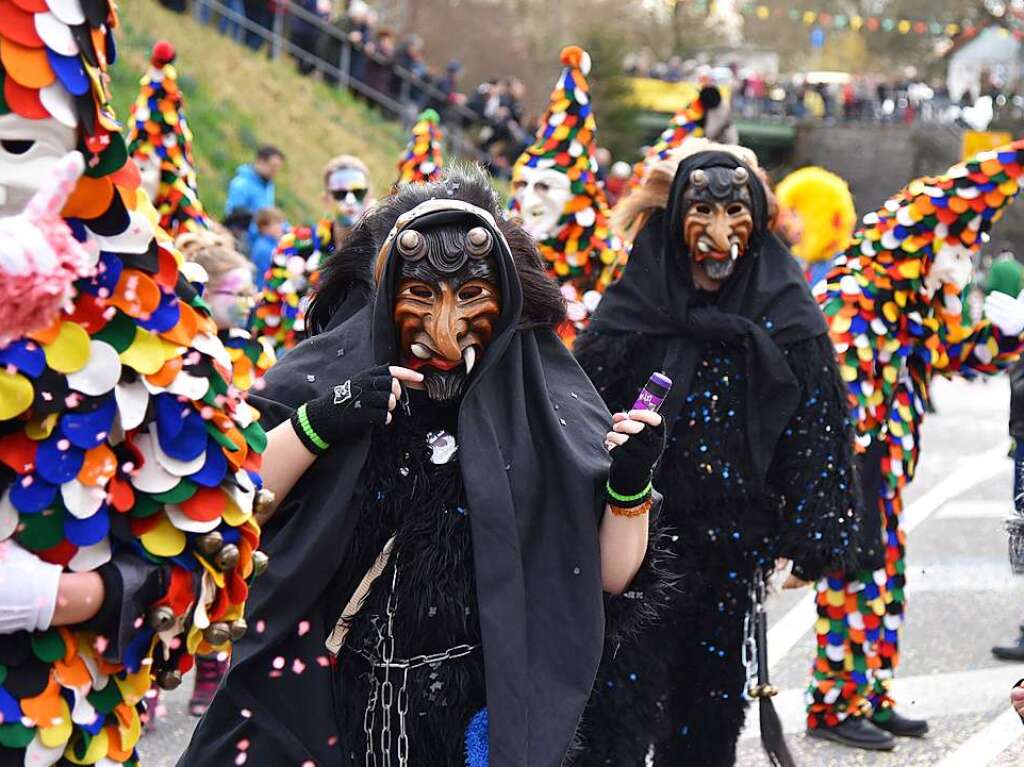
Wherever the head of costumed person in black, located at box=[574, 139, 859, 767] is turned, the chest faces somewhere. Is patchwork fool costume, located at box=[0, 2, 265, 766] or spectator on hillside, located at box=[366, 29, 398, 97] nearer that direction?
the patchwork fool costume

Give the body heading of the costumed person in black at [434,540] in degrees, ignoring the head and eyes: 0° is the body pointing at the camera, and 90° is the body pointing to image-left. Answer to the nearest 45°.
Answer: approximately 0°

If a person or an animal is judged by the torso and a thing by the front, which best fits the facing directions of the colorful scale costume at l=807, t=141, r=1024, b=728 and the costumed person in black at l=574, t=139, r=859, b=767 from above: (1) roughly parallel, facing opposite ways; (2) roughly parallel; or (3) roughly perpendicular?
roughly perpendicular

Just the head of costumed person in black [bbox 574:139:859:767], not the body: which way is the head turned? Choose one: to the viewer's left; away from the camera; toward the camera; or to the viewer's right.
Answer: toward the camera

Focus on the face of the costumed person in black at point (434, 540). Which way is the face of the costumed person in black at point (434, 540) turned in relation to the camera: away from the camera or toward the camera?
toward the camera

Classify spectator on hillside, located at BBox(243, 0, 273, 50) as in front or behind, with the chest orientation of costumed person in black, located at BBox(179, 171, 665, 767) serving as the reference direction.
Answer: behind

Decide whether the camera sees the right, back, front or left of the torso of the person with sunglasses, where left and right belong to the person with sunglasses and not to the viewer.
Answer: front

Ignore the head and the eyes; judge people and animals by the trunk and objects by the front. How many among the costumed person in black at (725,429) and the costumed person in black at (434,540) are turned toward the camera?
2

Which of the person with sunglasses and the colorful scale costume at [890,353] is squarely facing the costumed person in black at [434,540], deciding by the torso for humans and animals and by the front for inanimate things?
the person with sunglasses

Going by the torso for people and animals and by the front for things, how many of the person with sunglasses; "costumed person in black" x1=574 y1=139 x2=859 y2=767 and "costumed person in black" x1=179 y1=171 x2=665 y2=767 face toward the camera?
3

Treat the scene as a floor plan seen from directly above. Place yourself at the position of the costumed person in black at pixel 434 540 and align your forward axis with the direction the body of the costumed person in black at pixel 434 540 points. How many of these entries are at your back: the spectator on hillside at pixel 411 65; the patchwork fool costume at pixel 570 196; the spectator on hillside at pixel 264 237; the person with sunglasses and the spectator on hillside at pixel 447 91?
5

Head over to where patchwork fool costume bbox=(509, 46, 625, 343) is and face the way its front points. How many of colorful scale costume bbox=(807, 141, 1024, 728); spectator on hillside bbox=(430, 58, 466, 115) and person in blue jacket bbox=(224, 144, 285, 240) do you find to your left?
1

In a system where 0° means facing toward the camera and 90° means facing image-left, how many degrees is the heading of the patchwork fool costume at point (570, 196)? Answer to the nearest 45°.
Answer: approximately 45°

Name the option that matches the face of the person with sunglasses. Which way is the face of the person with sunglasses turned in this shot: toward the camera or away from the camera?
toward the camera

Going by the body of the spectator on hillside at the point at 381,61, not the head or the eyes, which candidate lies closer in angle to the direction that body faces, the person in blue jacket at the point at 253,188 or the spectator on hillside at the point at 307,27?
the person in blue jacket
